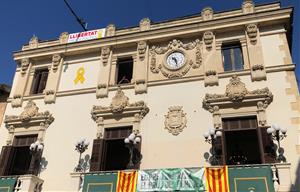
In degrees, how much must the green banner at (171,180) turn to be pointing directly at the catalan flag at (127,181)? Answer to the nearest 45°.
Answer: approximately 90° to its right

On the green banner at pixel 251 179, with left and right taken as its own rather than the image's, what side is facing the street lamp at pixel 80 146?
right

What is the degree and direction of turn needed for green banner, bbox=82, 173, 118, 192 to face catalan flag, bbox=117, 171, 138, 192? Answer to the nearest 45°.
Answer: approximately 90° to its left

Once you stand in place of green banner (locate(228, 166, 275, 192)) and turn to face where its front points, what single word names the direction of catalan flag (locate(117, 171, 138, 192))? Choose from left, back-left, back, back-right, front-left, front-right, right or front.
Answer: right

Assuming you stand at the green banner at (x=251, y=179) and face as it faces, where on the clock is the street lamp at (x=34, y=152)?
The street lamp is roughly at 3 o'clock from the green banner.

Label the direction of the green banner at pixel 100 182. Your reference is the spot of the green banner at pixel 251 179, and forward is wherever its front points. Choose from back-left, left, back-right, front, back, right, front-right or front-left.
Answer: right

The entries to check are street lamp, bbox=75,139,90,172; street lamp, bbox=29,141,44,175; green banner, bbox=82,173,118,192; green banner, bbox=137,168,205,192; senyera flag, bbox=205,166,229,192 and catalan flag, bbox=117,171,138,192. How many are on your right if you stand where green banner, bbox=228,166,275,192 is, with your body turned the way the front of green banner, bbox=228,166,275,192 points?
6

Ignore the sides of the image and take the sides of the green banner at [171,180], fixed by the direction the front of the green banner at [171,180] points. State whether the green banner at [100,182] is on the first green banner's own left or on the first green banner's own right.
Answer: on the first green banner's own right
